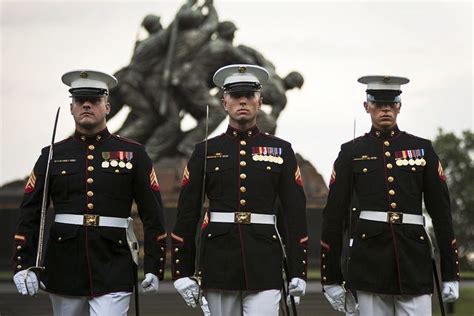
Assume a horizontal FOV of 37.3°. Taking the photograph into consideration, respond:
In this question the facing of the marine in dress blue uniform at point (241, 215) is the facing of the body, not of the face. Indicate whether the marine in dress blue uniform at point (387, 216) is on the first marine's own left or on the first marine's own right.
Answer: on the first marine's own left

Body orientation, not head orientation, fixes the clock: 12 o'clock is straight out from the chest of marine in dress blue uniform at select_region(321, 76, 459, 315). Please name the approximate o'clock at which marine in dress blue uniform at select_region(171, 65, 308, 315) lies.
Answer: marine in dress blue uniform at select_region(171, 65, 308, 315) is roughly at 2 o'clock from marine in dress blue uniform at select_region(321, 76, 459, 315).

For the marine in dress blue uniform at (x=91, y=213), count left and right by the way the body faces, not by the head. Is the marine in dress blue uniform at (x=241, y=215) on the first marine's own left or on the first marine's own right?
on the first marine's own left

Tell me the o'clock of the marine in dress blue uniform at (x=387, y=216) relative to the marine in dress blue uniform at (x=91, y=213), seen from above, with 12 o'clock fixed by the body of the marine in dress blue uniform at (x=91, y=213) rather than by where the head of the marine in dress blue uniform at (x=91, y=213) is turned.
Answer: the marine in dress blue uniform at (x=387, y=216) is roughly at 9 o'clock from the marine in dress blue uniform at (x=91, y=213).

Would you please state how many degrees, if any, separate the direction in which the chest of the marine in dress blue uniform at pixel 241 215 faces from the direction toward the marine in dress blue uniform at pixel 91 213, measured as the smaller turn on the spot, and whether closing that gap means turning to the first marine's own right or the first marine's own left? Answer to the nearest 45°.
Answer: approximately 90° to the first marine's own right

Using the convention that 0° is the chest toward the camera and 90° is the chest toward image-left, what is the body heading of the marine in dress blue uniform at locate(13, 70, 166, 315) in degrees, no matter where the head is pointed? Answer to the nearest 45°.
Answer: approximately 0°
